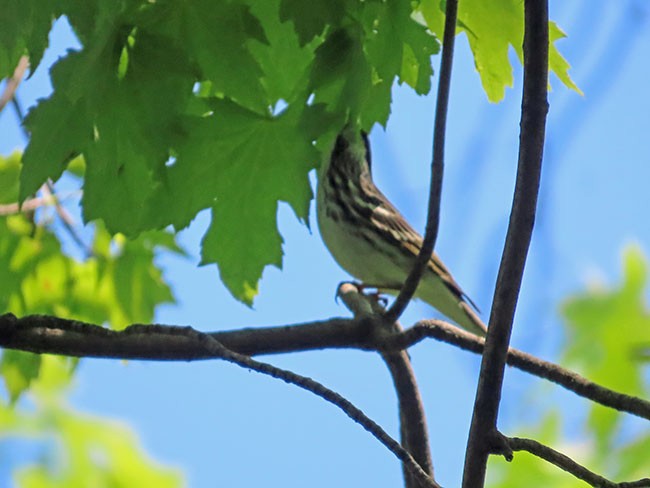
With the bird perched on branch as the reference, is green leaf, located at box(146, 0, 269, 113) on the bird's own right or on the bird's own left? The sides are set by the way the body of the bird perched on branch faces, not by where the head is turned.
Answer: on the bird's own left

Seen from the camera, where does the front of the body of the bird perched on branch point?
to the viewer's left
